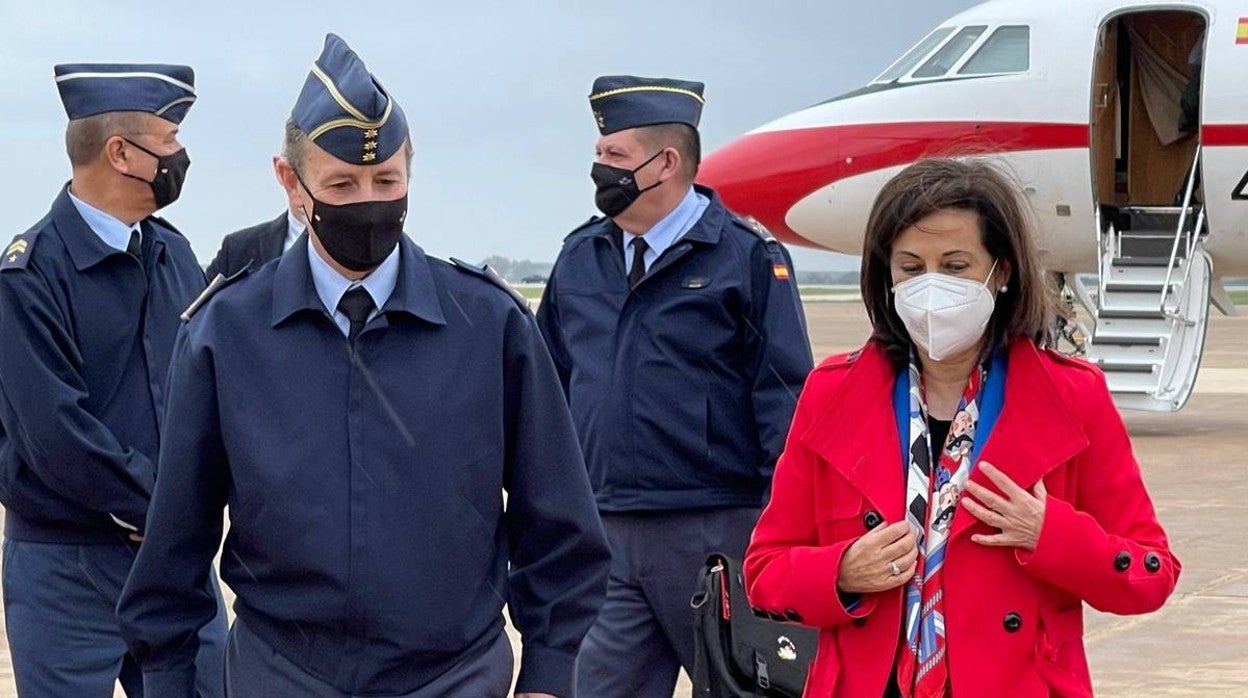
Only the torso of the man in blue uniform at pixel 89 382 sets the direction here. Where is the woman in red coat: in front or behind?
in front

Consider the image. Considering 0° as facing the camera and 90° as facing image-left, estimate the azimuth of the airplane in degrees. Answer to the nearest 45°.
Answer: approximately 90°

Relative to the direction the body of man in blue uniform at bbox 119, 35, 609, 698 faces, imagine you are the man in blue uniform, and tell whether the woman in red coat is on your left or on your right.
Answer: on your left

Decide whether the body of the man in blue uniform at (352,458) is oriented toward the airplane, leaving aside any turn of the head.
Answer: no

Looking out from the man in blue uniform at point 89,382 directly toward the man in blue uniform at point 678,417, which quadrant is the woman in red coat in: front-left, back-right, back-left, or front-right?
front-right

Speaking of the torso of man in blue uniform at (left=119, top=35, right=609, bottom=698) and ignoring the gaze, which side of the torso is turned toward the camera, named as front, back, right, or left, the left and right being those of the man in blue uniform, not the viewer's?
front

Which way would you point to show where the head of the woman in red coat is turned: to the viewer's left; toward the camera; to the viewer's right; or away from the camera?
toward the camera

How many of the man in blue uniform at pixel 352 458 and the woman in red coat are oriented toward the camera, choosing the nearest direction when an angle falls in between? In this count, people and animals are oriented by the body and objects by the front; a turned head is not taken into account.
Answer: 2

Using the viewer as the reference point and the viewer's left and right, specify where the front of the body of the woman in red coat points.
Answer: facing the viewer

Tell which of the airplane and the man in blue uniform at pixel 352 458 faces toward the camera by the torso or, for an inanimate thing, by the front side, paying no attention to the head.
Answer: the man in blue uniform

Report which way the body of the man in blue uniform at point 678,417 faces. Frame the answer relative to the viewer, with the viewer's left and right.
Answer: facing the viewer and to the left of the viewer

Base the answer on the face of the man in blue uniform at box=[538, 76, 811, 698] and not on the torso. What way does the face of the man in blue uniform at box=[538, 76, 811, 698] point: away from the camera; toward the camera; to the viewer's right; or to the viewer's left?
to the viewer's left

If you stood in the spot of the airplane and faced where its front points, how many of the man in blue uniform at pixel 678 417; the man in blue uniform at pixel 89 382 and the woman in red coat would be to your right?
0
